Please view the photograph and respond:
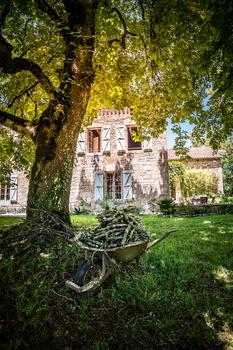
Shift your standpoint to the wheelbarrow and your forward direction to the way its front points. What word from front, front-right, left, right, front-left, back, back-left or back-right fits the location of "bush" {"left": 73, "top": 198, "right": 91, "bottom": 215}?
back-right

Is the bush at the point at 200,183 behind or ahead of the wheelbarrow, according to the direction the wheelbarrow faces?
behind

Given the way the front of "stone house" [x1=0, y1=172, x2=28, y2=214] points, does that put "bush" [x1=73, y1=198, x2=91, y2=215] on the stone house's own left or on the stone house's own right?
on the stone house's own left

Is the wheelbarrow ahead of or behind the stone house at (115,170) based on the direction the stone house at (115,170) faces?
ahead

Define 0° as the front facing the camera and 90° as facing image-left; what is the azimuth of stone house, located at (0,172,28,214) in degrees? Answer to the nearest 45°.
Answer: approximately 0°

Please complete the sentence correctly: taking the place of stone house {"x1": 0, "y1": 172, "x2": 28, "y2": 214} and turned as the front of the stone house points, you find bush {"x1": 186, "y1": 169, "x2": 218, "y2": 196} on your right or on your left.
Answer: on your left

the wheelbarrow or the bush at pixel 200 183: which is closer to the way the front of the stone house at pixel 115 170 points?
the wheelbarrow

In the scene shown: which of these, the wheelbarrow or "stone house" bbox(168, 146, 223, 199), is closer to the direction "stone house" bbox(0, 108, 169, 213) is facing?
the wheelbarrow
